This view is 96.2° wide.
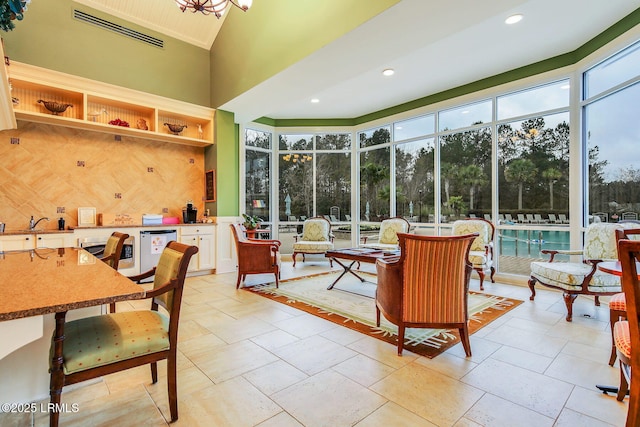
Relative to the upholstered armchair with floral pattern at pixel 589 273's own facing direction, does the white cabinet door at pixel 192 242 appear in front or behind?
in front

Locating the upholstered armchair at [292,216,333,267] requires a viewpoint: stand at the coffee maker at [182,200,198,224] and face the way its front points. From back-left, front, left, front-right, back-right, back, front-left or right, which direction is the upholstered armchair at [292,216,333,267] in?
left

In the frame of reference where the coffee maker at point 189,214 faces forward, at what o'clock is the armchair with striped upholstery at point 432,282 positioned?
The armchair with striped upholstery is roughly at 11 o'clock from the coffee maker.

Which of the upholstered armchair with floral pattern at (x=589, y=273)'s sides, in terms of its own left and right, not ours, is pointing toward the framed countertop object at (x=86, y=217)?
front

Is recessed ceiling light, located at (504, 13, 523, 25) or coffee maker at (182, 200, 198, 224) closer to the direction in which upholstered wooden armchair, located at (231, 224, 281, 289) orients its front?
the recessed ceiling light

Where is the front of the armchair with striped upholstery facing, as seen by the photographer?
facing away from the viewer

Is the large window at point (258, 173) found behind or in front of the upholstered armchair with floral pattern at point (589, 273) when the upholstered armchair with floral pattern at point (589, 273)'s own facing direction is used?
in front

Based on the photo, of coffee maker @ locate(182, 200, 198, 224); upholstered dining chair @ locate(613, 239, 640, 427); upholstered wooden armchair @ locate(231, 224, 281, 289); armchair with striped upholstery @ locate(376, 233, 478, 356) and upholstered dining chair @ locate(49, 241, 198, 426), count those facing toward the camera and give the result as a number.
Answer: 1

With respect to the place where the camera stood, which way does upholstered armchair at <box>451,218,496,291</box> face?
facing the viewer and to the left of the viewer

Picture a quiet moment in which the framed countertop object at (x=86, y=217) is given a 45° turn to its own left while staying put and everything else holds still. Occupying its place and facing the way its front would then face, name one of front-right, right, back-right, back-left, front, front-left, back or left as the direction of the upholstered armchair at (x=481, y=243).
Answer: front

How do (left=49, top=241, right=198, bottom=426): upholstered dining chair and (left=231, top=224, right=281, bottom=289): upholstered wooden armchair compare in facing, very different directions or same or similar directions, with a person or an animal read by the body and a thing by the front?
very different directions

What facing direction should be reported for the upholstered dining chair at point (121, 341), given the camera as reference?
facing to the left of the viewer

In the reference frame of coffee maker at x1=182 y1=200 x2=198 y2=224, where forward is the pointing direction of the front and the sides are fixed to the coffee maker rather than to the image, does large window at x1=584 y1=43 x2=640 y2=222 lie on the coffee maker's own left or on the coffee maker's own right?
on the coffee maker's own left

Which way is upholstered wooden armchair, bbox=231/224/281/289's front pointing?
to the viewer's right

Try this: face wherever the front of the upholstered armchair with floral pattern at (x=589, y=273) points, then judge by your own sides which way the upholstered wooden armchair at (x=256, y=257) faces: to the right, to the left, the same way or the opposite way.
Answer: the opposite way

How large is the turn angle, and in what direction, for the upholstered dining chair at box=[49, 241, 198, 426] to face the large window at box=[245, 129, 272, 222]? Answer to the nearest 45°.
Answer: approximately 135° to its right
